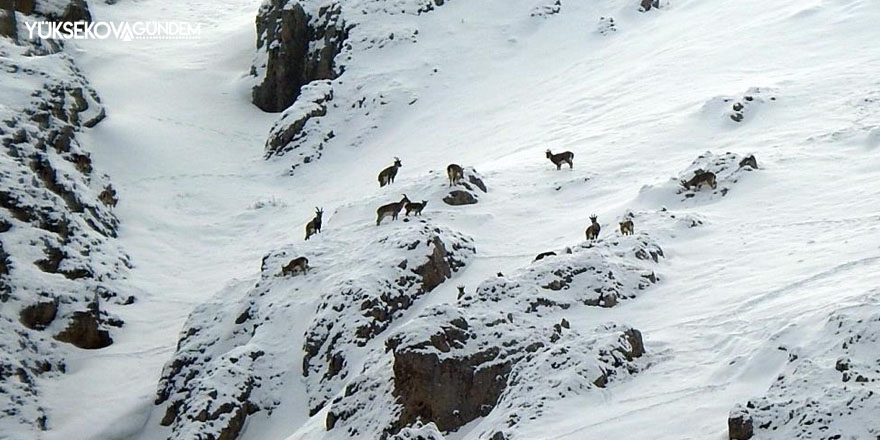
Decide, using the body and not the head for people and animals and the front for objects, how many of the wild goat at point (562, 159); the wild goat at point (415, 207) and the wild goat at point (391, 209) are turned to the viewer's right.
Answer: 2

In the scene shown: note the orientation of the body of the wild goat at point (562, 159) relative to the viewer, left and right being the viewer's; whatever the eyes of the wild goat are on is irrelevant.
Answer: facing to the left of the viewer

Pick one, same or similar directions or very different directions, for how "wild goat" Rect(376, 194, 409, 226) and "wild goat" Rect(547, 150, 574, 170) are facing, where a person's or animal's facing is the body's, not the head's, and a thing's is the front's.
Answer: very different directions

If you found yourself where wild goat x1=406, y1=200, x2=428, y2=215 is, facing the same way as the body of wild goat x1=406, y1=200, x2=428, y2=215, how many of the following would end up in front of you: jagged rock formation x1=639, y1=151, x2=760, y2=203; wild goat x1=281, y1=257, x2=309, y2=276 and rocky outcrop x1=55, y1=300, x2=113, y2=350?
1

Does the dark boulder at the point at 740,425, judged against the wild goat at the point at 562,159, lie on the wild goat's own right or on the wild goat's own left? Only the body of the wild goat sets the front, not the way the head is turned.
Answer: on the wild goat's own left

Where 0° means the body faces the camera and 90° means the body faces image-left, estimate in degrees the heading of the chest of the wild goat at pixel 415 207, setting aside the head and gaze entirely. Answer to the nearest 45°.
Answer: approximately 270°

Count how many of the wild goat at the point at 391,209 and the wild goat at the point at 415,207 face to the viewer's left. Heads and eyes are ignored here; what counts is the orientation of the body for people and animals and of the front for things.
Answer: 0

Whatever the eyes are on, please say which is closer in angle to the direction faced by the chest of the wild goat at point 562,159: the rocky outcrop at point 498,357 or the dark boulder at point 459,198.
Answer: the dark boulder

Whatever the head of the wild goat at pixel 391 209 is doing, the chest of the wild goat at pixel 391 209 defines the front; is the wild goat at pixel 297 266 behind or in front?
behind

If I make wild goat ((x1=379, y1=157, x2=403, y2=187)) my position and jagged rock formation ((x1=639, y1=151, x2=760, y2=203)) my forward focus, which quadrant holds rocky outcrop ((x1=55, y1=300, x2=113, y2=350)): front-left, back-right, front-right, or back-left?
back-right

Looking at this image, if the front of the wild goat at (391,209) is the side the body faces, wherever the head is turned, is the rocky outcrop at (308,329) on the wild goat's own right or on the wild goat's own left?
on the wild goat's own right

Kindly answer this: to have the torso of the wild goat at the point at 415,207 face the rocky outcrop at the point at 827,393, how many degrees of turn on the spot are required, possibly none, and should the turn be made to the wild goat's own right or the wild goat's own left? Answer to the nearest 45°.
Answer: approximately 45° to the wild goat's own right

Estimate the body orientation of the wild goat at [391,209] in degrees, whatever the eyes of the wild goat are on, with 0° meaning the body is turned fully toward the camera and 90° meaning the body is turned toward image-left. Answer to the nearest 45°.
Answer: approximately 270°

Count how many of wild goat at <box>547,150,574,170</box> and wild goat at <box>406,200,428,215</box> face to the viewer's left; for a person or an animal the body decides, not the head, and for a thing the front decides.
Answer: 1

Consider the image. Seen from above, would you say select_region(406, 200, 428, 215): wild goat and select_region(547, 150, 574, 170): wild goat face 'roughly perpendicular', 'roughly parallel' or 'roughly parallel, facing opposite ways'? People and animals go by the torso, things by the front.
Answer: roughly parallel, facing opposite ways

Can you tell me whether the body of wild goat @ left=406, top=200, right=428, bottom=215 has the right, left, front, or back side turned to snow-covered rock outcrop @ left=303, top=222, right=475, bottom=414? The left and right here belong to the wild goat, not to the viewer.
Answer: right

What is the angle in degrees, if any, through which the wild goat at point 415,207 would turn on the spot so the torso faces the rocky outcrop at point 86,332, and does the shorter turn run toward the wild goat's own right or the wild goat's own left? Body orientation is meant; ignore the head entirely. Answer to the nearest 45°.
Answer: approximately 180°

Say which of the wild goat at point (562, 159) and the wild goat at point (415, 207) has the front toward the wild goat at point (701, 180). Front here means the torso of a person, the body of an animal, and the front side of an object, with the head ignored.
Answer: the wild goat at point (415, 207)

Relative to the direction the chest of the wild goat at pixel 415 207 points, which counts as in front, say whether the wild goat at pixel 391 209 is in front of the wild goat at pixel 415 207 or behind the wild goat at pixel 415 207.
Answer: behind
